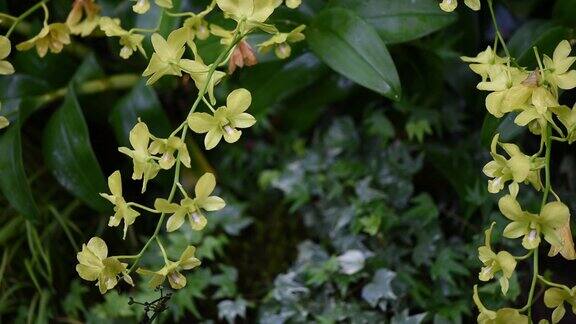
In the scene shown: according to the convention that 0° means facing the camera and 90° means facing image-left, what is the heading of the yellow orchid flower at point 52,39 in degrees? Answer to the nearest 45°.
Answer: approximately 45°

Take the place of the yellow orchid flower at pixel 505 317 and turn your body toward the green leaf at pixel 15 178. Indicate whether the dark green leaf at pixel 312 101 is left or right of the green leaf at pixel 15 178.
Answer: right

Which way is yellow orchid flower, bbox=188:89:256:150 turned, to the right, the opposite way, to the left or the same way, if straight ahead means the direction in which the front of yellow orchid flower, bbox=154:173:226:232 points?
the same way

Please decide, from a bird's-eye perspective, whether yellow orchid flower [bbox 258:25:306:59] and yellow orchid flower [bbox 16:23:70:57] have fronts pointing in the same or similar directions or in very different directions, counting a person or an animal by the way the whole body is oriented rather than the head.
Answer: same or similar directions

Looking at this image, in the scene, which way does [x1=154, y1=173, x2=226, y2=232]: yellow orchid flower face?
toward the camera

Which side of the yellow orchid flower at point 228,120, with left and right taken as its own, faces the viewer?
front

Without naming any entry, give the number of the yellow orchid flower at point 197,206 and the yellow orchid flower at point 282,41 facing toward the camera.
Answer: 2
